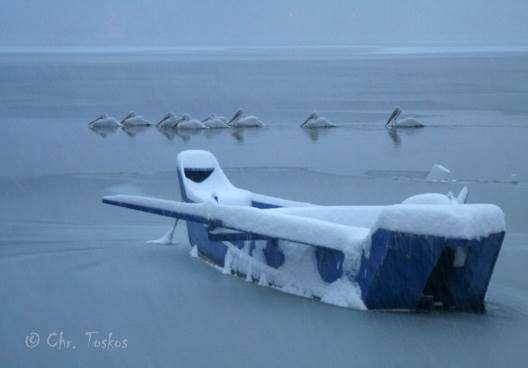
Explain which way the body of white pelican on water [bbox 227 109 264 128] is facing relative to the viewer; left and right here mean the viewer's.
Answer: facing to the left of the viewer

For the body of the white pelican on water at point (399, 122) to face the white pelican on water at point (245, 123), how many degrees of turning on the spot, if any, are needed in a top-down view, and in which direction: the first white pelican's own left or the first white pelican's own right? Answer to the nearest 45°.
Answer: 0° — it already faces it

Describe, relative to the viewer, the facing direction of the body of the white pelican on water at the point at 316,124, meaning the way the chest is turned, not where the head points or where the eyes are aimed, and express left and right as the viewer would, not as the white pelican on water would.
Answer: facing to the left of the viewer

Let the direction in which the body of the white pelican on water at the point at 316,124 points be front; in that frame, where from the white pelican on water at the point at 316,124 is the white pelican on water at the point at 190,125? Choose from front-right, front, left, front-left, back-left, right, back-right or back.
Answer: front

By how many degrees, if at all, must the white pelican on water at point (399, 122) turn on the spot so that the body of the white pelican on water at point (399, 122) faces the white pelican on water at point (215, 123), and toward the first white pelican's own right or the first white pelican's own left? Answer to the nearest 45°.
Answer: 0° — it already faces it

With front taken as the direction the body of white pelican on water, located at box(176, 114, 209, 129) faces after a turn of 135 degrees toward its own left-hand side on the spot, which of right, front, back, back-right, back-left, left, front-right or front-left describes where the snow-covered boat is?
front-right

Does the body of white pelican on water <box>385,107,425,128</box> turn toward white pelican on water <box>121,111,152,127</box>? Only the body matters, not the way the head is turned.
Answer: yes

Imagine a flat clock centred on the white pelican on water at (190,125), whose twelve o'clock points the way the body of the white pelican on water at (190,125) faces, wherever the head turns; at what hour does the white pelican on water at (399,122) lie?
the white pelican on water at (399,122) is roughly at 6 o'clock from the white pelican on water at (190,125).

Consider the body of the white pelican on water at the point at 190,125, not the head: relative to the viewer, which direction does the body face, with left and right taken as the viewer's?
facing to the left of the viewer

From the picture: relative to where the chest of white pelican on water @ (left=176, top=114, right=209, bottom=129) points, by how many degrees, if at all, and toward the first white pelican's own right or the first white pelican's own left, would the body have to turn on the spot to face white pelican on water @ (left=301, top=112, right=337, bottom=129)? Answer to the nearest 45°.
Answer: approximately 180°

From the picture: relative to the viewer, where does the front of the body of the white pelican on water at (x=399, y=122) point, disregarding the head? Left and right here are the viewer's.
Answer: facing to the left of the viewer

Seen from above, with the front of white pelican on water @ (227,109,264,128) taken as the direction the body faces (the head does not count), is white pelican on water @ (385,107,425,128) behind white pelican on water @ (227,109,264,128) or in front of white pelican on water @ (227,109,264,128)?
behind

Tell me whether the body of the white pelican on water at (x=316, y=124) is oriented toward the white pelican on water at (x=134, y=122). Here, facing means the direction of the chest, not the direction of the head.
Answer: yes

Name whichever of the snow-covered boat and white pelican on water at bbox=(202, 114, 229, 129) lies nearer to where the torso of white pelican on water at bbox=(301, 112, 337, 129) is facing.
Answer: the white pelican on water

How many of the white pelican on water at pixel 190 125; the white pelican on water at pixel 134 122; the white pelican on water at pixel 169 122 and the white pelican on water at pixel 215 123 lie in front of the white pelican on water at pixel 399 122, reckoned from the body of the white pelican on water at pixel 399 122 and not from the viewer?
4

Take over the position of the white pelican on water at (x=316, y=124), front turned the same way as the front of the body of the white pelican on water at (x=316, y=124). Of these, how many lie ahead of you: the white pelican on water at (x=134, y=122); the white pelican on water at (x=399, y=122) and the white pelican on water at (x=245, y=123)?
2

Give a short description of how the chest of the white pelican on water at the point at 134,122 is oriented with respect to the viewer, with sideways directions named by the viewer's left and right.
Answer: facing to the left of the viewer

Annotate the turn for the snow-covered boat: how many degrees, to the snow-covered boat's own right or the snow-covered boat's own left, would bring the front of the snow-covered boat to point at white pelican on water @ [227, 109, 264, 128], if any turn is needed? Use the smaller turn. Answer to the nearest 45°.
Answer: approximately 45° to the snow-covered boat's own right

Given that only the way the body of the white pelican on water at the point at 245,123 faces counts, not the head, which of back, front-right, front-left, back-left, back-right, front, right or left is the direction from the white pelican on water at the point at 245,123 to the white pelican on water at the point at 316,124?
back
